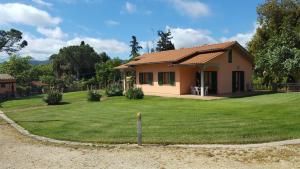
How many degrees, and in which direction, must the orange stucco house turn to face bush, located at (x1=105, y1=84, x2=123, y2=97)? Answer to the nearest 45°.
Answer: approximately 45° to its right

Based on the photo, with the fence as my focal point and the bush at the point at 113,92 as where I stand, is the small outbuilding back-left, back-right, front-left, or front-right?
back-left

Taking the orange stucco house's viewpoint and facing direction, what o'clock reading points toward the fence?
The fence is roughly at 10 o'clock from the orange stucco house.

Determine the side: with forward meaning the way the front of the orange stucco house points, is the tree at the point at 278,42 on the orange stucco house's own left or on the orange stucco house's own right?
on the orange stucco house's own left

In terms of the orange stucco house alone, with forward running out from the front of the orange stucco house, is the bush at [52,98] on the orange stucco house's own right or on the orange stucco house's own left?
on the orange stucco house's own right

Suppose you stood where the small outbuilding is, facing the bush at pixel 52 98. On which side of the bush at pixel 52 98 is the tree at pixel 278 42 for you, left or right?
left
